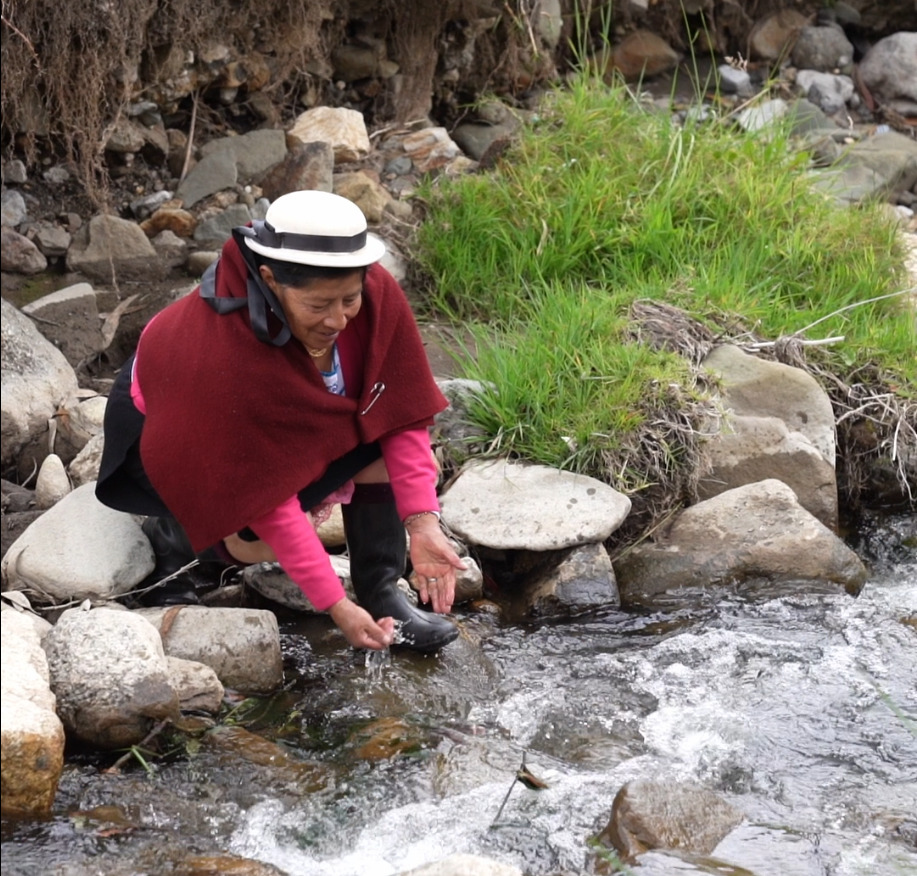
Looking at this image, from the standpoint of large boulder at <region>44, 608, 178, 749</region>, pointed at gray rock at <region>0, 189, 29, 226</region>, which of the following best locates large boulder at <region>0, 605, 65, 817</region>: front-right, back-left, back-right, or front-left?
back-left

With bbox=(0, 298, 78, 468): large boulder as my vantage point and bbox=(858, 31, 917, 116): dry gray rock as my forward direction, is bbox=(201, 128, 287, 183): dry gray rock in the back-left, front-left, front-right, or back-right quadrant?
front-left

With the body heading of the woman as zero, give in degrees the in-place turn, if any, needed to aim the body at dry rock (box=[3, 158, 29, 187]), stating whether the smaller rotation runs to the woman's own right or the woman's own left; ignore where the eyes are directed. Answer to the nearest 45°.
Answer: approximately 135° to the woman's own left

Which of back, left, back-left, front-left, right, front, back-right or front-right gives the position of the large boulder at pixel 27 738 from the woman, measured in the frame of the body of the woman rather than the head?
right

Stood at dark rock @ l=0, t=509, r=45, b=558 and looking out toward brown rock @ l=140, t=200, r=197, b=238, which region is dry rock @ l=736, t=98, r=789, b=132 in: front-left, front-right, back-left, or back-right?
front-right

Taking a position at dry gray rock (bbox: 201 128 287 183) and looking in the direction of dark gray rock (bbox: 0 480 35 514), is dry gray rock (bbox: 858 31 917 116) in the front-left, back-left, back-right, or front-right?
back-left

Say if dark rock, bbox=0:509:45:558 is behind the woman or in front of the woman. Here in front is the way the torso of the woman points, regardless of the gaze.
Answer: behind

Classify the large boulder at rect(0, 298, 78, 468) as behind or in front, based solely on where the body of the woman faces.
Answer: behind

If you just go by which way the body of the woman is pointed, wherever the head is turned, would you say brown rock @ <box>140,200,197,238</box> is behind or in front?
behind

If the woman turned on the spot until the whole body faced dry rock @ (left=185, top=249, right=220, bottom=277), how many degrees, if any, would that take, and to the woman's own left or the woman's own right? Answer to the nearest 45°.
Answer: approximately 135° to the woman's own left

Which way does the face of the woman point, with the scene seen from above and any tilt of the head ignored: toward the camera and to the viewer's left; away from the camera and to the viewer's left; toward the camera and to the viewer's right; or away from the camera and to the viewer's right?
toward the camera and to the viewer's right

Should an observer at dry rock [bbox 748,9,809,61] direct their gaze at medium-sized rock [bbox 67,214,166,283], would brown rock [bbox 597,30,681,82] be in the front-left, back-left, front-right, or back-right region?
front-right

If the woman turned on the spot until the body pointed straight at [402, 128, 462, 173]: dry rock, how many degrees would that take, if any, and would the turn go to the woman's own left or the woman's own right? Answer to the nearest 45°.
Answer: approximately 135° to the woman's own left

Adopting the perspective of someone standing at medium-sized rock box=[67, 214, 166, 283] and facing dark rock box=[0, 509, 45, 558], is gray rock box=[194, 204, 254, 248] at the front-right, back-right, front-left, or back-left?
back-left

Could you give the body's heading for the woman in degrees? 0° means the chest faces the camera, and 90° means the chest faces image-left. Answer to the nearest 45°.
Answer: approximately 315°

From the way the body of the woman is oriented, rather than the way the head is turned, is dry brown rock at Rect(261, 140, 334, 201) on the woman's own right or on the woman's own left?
on the woman's own left

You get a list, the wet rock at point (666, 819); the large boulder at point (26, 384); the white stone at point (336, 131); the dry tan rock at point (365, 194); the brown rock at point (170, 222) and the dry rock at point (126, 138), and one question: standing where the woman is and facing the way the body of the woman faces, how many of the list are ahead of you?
1
